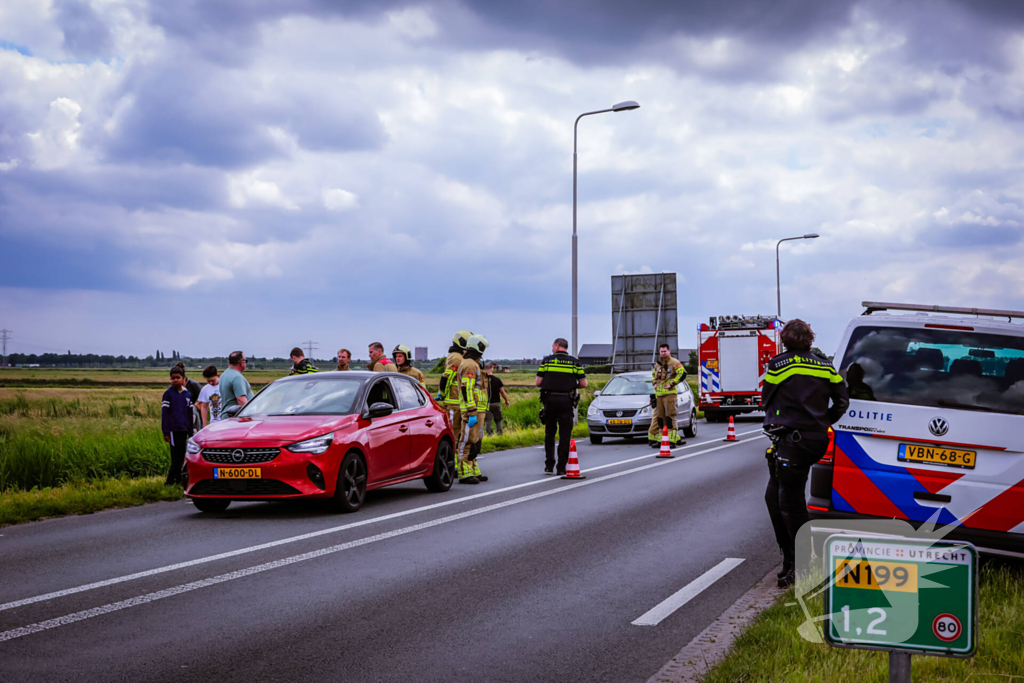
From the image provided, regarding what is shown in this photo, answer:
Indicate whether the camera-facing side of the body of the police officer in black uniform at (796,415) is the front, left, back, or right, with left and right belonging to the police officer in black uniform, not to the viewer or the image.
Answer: back

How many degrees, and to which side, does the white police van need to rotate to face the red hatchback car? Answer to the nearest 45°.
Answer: approximately 90° to its left

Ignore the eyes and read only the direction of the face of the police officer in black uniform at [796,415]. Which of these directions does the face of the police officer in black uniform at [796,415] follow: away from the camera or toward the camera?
away from the camera
